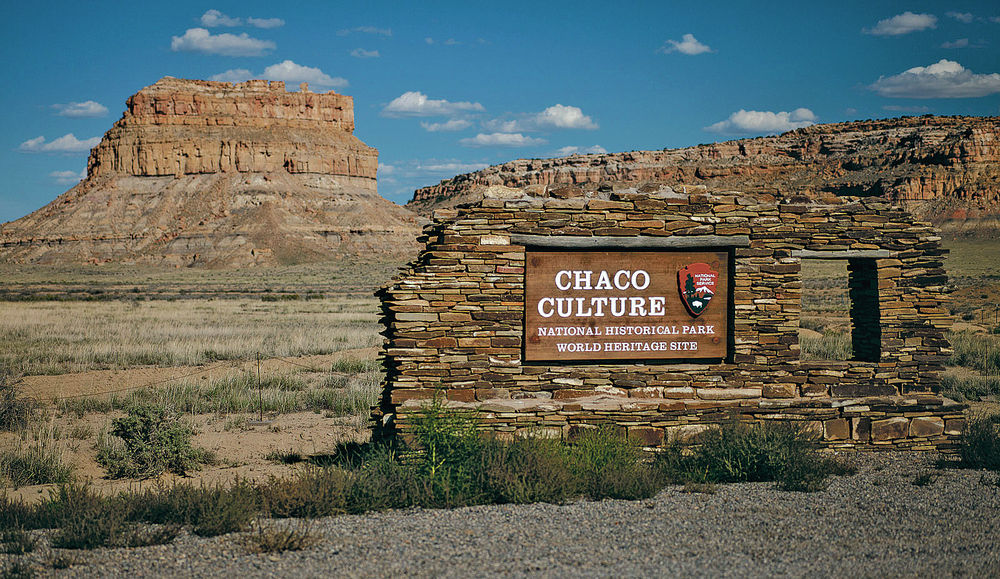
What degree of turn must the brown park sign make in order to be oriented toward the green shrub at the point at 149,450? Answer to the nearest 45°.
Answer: approximately 90° to its right

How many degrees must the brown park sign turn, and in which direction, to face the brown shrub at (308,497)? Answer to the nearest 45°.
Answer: approximately 45° to its right

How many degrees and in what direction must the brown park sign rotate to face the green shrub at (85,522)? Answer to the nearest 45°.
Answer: approximately 45° to its right

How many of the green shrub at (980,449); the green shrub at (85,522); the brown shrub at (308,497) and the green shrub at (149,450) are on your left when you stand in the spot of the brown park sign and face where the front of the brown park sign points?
1

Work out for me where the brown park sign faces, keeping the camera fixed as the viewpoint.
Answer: facing the viewer

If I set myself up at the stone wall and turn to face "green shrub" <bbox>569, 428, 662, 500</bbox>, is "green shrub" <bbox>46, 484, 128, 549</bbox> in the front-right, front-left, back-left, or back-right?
front-right

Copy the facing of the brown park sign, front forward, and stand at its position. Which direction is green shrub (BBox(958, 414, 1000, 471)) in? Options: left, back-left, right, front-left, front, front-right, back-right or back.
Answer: left

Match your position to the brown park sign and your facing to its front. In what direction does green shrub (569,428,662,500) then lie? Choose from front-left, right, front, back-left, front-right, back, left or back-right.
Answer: front
